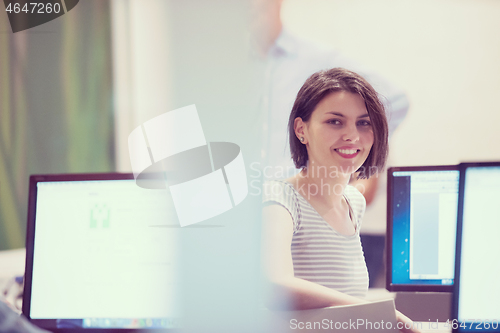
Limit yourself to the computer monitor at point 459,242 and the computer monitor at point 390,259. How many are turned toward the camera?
2
